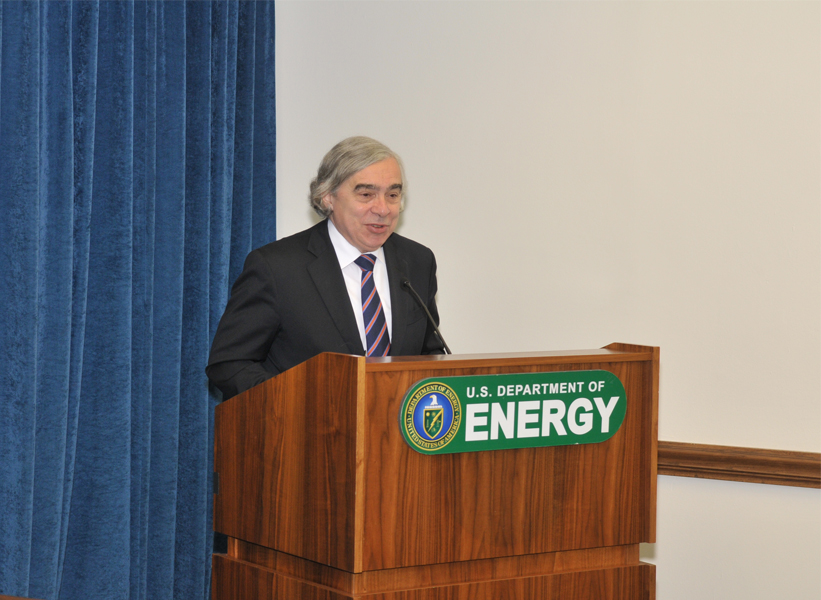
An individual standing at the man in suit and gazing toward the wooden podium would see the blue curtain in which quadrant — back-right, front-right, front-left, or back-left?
back-right

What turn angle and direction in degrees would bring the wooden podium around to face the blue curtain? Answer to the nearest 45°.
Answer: approximately 180°

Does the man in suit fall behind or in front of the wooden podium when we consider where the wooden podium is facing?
behind

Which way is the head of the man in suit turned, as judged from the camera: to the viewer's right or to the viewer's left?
to the viewer's right

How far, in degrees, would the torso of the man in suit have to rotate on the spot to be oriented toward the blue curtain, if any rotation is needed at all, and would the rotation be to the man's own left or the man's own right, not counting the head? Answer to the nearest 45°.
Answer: approximately 180°

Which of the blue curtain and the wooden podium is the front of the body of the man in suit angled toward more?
the wooden podium

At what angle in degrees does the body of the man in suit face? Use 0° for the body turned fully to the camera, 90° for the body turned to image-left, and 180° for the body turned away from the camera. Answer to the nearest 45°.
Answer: approximately 315°

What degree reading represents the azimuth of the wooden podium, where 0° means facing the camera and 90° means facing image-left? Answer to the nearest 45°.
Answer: approximately 315°
